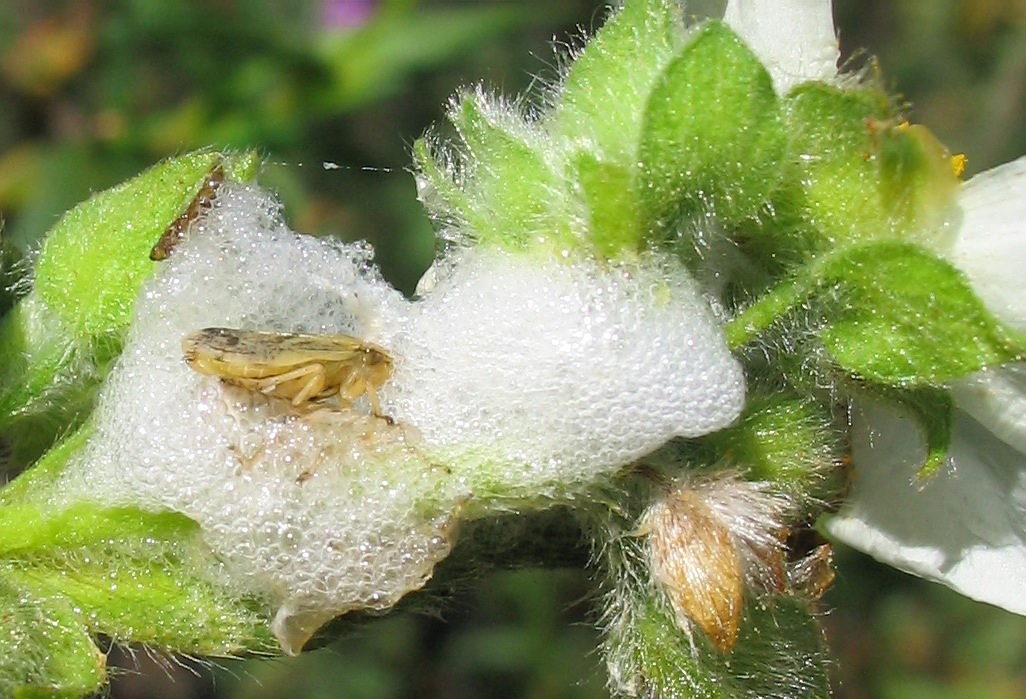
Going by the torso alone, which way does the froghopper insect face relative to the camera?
to the viewer's right

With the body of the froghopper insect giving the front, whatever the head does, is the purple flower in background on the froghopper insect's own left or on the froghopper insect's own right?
on the froghopper insect's own left
